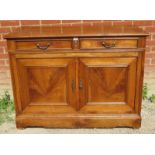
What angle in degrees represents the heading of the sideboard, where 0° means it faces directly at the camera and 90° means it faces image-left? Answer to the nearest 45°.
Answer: approximately 0°
